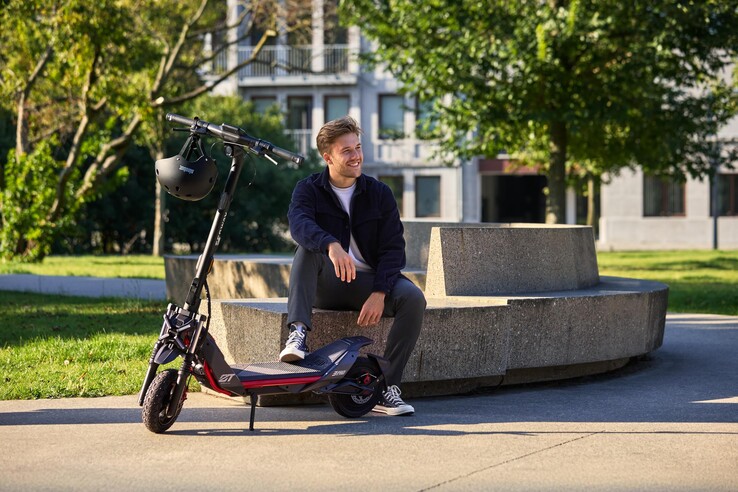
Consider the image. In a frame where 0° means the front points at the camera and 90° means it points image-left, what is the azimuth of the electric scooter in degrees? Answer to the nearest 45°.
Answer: approximately 45°

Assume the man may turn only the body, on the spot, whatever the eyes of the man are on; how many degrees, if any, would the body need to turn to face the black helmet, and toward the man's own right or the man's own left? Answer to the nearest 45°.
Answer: approximately 45° to the man's own right

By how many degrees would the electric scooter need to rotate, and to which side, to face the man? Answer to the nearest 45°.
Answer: approximately 180°
